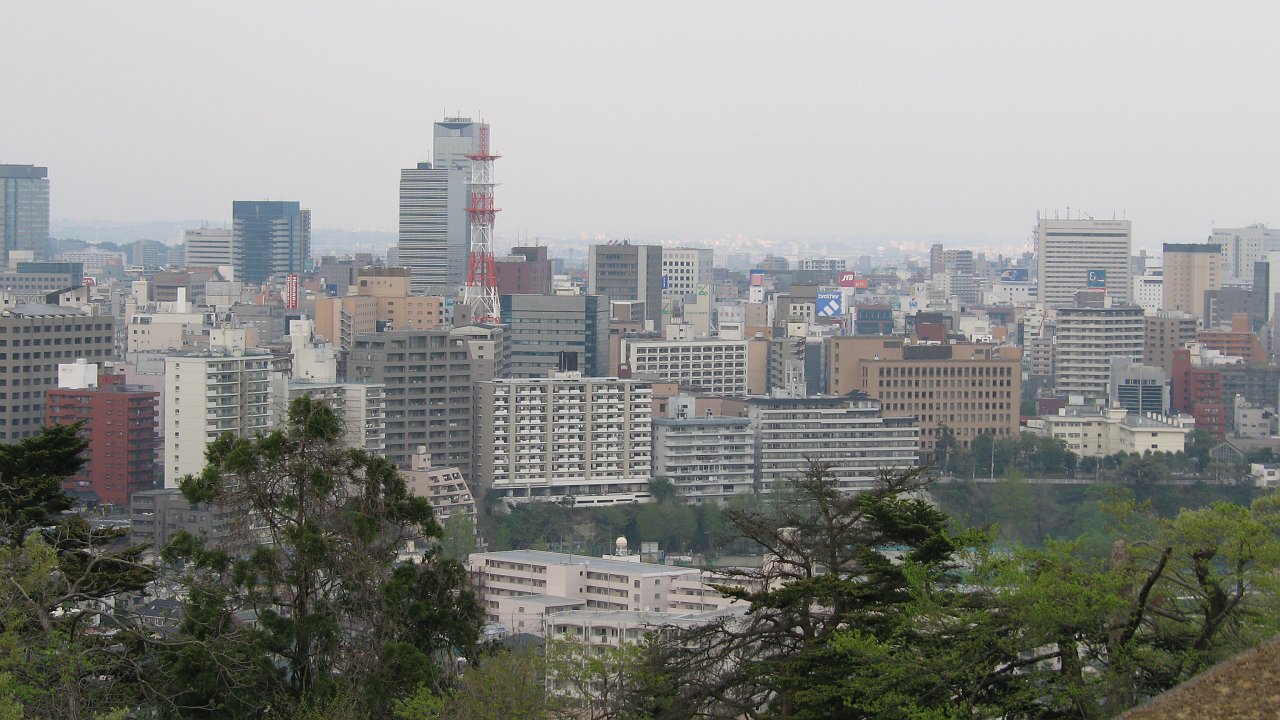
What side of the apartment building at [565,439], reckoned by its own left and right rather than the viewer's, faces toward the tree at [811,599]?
front

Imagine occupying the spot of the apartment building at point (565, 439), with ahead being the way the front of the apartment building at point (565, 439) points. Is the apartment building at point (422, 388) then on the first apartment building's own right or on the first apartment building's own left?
on the first apartment building's own right

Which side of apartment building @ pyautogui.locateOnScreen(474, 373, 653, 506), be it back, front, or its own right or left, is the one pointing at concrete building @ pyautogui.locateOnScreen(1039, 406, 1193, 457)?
left

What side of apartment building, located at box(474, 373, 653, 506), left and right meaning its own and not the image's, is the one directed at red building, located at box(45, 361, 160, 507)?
right

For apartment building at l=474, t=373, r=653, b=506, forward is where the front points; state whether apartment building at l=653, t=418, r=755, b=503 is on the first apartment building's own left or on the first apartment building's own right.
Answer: on the first apartment building's own left

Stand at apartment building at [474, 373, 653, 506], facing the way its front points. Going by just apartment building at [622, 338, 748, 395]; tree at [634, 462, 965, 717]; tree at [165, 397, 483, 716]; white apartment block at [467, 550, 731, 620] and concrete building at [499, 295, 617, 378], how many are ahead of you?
3

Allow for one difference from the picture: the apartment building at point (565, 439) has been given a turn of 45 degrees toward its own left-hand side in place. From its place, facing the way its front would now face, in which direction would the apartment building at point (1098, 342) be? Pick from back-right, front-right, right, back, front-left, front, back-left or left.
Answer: left

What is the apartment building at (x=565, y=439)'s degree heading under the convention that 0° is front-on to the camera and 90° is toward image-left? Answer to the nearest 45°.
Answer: approximately 0°

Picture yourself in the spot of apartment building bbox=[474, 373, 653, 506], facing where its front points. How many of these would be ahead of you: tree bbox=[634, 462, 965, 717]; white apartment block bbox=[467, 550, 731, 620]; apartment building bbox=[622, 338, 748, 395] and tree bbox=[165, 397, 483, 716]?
3
